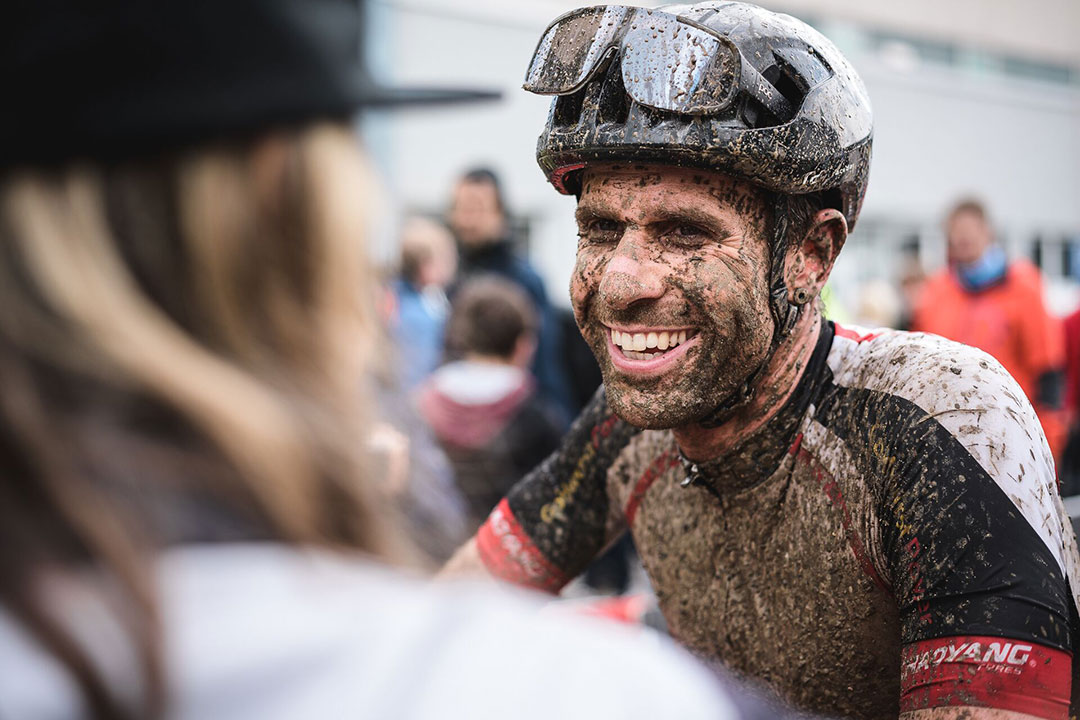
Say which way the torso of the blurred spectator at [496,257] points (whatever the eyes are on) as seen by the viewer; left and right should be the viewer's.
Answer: facing the viewer and to the left of the viewer

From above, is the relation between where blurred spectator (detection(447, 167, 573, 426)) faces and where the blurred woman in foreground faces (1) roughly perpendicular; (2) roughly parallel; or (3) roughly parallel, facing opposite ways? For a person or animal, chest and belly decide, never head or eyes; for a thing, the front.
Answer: roughly parallel, facing opposite ways

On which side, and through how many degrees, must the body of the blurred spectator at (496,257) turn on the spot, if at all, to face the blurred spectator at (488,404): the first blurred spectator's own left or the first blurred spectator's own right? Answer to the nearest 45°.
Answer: approximately 45° to the first blurred spectator's own left

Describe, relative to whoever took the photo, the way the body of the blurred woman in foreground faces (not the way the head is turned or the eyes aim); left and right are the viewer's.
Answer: facing away from the viewer and to the right of the viewer

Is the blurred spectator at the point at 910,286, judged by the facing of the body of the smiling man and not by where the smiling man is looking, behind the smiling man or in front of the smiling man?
behind

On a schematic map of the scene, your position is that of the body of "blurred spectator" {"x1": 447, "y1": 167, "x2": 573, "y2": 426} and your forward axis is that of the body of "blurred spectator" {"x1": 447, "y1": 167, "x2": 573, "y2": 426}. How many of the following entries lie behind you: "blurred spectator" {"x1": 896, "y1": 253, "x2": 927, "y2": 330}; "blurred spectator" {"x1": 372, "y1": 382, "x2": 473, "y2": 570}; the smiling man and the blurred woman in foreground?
1

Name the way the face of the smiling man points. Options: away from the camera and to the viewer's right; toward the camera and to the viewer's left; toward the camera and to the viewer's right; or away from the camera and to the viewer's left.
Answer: toward the camera and to the viewer's left

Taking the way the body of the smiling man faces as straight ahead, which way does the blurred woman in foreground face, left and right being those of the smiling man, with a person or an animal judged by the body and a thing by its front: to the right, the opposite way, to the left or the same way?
the opposite way

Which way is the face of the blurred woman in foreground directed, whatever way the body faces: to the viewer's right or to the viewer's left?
to the viewer's right

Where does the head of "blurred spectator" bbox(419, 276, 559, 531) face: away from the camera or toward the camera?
away from the camera

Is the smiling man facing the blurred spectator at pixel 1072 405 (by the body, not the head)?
no

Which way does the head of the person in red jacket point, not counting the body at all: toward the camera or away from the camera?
toward the camera

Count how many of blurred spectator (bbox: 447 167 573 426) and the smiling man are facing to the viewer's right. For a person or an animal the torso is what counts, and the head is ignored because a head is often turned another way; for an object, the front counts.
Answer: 0

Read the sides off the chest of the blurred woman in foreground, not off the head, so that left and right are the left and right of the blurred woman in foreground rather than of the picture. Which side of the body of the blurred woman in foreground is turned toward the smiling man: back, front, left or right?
front

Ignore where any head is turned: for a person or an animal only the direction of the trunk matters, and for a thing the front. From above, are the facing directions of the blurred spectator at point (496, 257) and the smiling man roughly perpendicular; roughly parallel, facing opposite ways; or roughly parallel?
roughly parallel

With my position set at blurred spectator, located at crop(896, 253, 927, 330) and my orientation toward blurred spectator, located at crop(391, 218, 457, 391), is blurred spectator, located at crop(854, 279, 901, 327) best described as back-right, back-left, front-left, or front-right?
front-left
